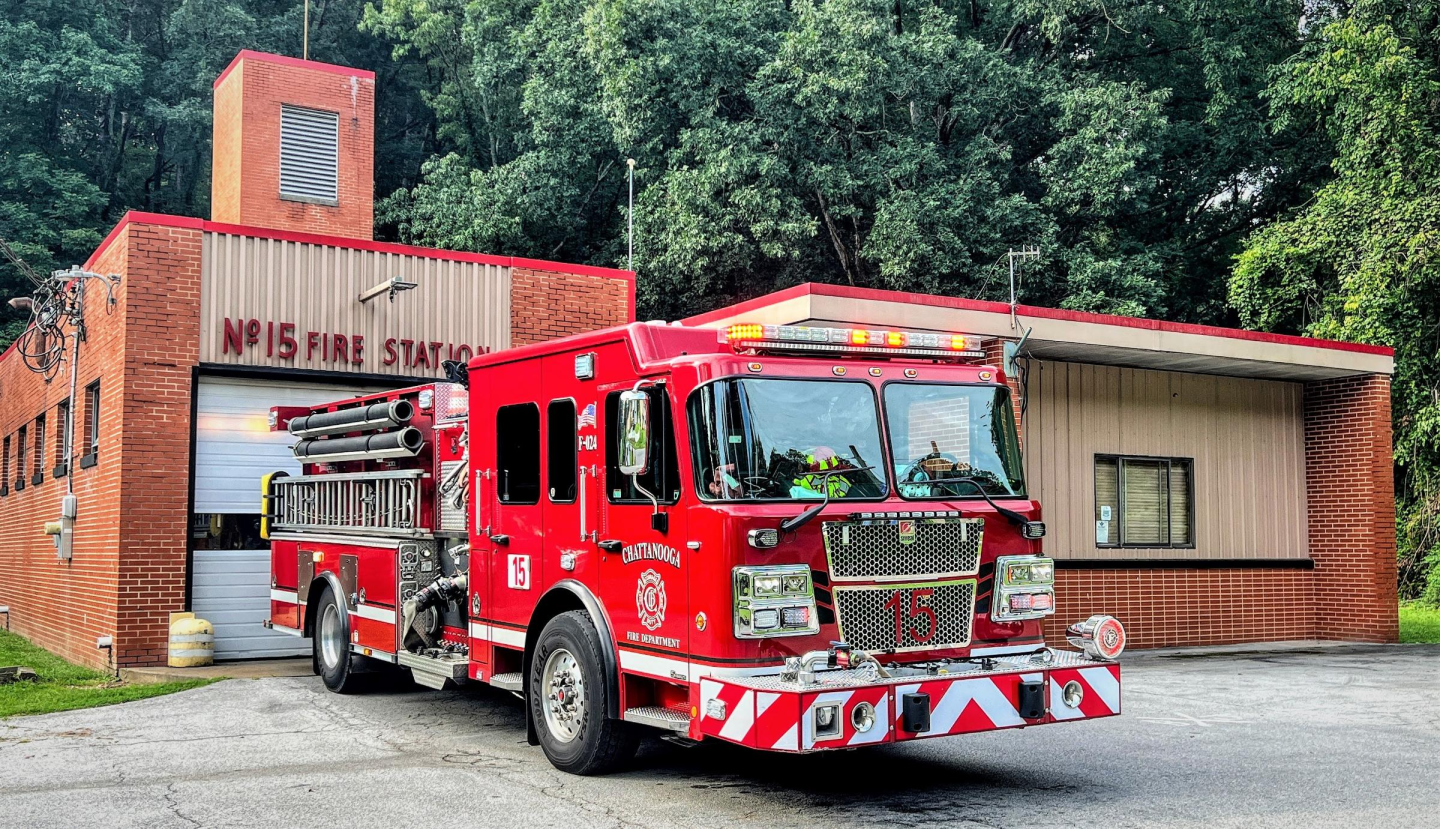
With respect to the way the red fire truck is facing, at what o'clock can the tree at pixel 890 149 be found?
The tree is roughly at 8 o'clock from the red fire truck.

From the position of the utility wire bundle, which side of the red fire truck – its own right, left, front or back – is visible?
back

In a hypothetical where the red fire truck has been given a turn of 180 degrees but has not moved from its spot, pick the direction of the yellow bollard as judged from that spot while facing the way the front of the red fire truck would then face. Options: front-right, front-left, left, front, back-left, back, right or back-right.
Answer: front

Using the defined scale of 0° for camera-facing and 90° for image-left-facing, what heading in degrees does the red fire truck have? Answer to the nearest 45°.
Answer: approximately 315°

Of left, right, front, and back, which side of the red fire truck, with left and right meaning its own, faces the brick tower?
back

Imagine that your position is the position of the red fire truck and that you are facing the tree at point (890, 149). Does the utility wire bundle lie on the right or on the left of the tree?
left
